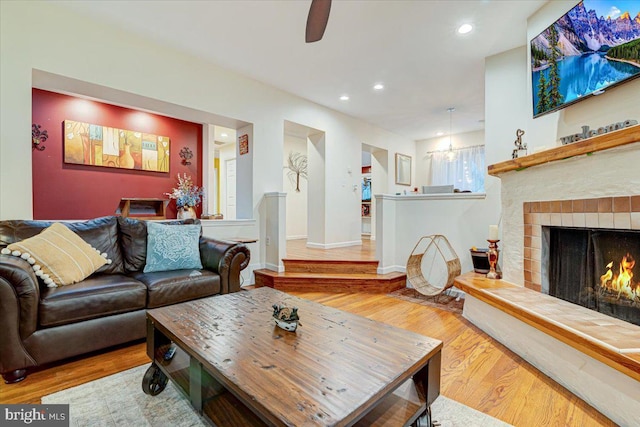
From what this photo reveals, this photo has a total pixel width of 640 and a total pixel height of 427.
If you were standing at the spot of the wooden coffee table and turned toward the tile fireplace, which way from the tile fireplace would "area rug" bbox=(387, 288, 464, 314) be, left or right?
left

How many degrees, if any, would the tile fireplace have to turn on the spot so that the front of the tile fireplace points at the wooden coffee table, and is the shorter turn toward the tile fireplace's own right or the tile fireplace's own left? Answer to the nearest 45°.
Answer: approximately 45° to the tile fireplace's own left

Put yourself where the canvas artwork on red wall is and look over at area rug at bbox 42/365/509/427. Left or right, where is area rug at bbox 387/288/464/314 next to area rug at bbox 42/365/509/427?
left

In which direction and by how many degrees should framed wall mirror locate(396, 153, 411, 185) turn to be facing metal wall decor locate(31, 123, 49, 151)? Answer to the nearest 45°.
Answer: approximately 90° to its right

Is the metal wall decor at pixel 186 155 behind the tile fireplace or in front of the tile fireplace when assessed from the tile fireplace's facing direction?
in front

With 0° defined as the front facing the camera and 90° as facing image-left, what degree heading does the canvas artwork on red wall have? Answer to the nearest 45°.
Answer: approximately 315°

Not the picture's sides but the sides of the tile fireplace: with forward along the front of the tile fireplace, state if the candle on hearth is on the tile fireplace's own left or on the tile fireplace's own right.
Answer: on the tile fireplace's own right

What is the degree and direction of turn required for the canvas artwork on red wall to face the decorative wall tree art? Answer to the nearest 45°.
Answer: approximately 45° to its left

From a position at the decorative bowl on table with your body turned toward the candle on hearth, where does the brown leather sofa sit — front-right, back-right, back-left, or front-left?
back-left

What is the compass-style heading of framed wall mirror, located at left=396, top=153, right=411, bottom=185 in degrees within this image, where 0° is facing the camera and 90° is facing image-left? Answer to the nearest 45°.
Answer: approximately 315°

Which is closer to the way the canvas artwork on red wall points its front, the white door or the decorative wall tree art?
the decorative wall tree art
